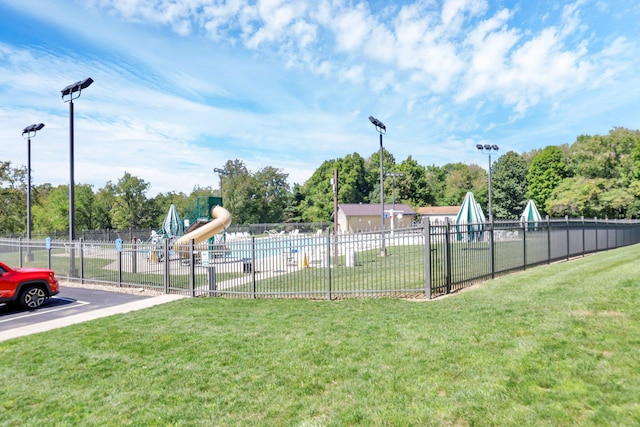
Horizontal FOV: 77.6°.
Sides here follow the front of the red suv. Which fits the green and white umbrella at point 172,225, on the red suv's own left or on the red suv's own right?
on the red suv's own left

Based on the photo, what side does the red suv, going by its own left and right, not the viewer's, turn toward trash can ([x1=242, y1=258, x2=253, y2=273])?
front

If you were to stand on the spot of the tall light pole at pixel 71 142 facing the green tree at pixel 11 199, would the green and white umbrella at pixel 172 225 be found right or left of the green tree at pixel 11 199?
right

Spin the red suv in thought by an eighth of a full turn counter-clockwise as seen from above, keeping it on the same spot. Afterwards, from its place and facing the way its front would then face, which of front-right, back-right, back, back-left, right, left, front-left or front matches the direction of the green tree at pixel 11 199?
front-left

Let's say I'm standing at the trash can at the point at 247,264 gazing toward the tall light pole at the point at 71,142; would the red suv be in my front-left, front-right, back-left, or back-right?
front-left

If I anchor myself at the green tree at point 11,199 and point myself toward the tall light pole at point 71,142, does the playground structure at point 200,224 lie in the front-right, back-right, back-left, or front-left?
front-left

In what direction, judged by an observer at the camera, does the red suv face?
facing to the right of the viewer
